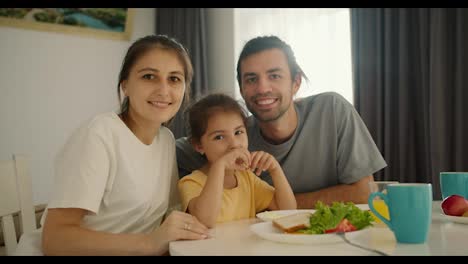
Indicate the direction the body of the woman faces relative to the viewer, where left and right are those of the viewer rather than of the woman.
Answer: facing the viewer and to the right of the viewer

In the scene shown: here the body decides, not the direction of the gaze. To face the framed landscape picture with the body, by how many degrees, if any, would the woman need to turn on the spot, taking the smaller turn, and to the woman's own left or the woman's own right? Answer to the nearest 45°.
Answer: approximately 135° to the woman's own left

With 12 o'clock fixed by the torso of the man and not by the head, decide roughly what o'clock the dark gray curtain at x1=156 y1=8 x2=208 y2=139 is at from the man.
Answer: The dark gray curtain is roughly at 4 o'clock from the man.

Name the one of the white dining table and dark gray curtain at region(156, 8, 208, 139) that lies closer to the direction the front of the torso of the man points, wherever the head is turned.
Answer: the white dining table

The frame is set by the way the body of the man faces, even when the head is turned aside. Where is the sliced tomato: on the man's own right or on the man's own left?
on the man's own left

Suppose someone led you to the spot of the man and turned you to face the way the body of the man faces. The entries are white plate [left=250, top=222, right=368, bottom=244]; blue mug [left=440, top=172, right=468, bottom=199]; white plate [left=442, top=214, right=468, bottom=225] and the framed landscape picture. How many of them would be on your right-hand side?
1

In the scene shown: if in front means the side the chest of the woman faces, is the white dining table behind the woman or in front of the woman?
in front

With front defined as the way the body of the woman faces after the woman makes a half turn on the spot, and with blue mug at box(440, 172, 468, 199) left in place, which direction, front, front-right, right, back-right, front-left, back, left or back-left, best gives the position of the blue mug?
back-right

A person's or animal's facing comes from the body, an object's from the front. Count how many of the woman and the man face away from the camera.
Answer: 0

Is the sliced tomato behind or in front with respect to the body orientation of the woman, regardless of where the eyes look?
in front

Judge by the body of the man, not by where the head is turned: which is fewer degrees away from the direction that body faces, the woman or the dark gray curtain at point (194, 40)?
the woman

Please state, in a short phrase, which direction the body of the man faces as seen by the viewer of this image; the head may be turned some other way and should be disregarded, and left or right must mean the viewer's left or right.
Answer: facing the viewer and to the left of the viewer

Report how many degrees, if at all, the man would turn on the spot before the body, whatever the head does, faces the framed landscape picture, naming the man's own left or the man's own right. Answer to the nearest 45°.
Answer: approximately 90° to the man's own right
